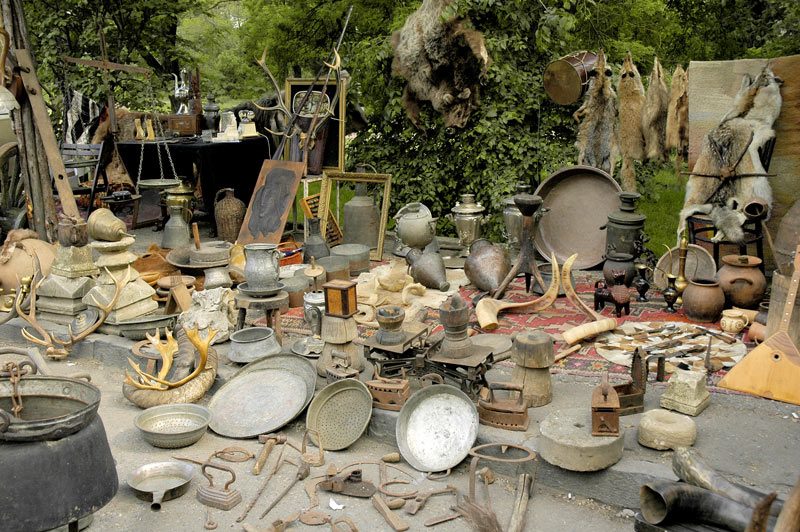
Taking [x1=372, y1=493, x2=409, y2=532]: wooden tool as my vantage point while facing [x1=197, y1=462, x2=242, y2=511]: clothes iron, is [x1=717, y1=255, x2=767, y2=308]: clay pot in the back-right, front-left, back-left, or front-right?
back-right

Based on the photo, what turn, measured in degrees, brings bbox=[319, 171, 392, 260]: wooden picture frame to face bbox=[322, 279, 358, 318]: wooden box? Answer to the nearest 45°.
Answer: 0° — it already faces it

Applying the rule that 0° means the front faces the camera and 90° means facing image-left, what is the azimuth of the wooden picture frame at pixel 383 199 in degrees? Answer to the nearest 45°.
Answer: approximately 0°

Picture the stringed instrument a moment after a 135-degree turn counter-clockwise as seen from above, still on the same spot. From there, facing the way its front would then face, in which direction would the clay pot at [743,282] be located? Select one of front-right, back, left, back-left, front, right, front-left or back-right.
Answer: front-left

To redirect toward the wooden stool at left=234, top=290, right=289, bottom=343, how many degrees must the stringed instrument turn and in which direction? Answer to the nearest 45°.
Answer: approximately 90° to its right

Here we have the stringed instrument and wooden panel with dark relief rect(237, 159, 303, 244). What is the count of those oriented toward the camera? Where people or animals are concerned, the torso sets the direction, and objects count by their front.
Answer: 2

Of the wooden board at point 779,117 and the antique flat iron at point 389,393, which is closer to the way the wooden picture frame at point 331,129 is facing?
the antique flat iron

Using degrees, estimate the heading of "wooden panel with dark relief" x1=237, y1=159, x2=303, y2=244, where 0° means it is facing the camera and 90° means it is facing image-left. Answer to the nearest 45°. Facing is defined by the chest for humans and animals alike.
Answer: approximately 0°

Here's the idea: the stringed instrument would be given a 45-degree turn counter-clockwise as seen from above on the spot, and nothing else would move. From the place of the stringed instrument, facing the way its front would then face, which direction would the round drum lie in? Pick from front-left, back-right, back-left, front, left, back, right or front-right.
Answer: back

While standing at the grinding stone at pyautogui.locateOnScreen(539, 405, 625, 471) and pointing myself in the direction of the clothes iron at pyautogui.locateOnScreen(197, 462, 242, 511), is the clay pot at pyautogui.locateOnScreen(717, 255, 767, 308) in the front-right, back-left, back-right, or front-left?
back-right

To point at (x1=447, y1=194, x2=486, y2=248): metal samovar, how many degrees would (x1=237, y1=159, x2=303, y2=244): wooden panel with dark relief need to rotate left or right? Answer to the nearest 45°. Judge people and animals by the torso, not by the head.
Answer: approximately 45° to its left

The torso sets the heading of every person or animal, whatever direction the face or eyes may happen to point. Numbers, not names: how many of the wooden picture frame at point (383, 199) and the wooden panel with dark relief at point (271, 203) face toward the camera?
2
